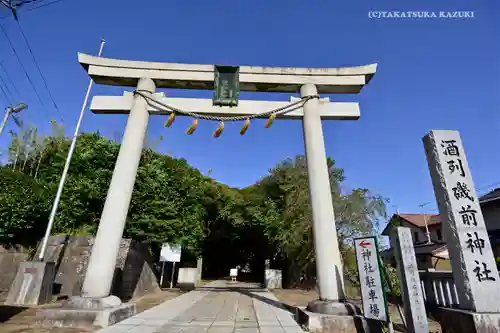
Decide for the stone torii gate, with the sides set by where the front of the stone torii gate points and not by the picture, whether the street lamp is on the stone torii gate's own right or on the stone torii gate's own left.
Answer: on the stone torii gate's own right

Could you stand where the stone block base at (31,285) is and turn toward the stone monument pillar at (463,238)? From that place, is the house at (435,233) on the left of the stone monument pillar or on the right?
left

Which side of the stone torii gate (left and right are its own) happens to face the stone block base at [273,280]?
back

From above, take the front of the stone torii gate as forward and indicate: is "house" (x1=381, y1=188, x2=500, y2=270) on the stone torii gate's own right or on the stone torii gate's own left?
on the stone torii gate's own left

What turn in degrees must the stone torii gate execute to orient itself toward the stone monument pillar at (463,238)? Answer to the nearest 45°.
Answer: approximately 45° to its left

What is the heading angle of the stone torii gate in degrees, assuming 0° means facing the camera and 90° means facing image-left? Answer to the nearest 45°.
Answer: approximately 0°
